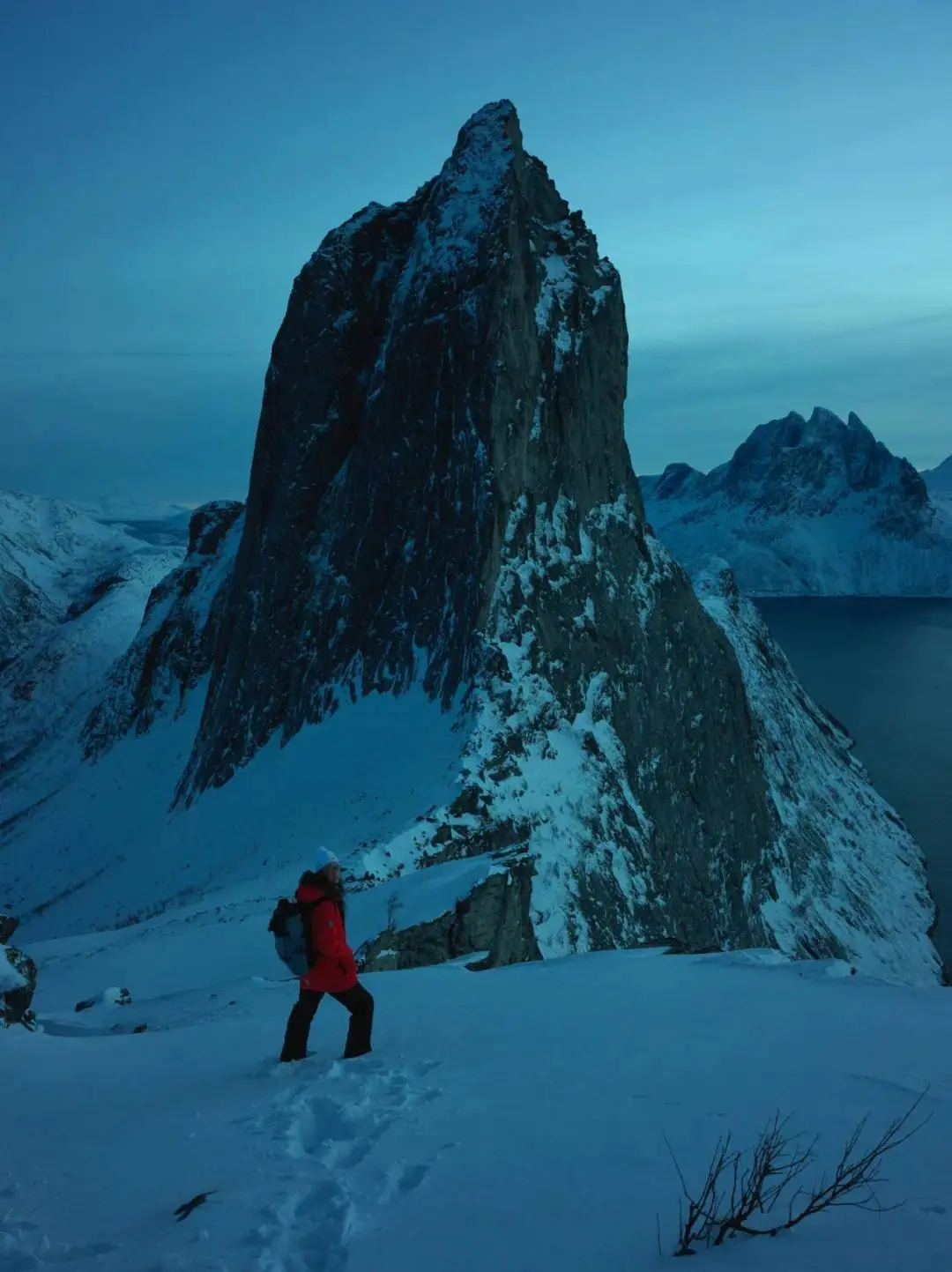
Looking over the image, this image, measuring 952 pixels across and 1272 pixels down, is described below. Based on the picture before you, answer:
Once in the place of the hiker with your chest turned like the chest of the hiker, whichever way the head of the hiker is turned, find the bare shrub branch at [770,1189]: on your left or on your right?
on your right

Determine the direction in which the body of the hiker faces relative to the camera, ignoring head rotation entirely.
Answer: to the viewer's right

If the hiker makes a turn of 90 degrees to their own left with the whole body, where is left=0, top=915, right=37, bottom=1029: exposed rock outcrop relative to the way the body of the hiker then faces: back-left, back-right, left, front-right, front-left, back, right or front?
front-left

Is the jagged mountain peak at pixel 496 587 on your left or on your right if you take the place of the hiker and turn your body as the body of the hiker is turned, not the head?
on your left

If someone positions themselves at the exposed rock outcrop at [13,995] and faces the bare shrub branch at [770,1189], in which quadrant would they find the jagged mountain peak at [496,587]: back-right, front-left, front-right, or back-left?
back-left
